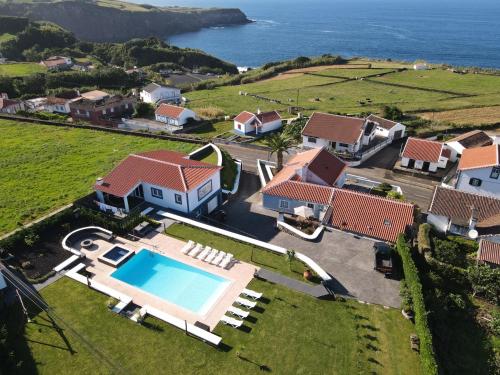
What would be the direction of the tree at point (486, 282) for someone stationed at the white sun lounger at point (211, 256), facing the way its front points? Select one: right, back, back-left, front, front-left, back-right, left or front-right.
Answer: back-left

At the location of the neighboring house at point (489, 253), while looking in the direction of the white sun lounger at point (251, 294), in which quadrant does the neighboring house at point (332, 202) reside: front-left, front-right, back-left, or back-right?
front-right

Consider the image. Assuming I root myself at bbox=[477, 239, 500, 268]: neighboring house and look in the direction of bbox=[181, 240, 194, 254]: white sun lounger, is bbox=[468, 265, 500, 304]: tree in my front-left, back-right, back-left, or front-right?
front-left

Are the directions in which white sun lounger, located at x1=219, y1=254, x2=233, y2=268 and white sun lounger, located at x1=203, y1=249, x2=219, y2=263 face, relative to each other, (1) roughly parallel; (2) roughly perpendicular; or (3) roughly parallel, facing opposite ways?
roughly parallel

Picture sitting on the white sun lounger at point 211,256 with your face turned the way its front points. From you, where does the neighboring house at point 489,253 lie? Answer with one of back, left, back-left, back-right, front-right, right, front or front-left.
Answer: back-left

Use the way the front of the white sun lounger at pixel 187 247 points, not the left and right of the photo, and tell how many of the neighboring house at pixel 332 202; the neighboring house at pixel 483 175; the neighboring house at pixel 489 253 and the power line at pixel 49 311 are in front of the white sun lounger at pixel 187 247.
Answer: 1

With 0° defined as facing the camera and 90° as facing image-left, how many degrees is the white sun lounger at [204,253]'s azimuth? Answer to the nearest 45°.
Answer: approximately 45°

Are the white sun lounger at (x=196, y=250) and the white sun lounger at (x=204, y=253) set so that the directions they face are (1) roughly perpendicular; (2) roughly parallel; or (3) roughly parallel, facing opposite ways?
roughly parallel

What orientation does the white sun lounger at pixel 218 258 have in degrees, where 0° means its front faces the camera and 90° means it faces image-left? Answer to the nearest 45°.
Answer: approximately 45°

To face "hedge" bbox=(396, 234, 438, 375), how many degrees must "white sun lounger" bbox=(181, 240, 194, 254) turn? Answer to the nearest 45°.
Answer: approximately 90° to its left

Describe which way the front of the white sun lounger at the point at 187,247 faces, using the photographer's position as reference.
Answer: facing the viewer and to the left of the viewer

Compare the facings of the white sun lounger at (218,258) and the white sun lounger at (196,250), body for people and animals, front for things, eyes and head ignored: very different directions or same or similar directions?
same or similar directions

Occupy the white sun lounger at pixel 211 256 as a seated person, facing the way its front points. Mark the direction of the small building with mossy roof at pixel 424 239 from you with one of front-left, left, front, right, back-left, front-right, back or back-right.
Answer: back-left

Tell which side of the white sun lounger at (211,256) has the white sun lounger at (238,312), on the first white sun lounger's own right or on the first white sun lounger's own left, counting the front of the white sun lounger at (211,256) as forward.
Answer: on the first white sun lounger's own left
